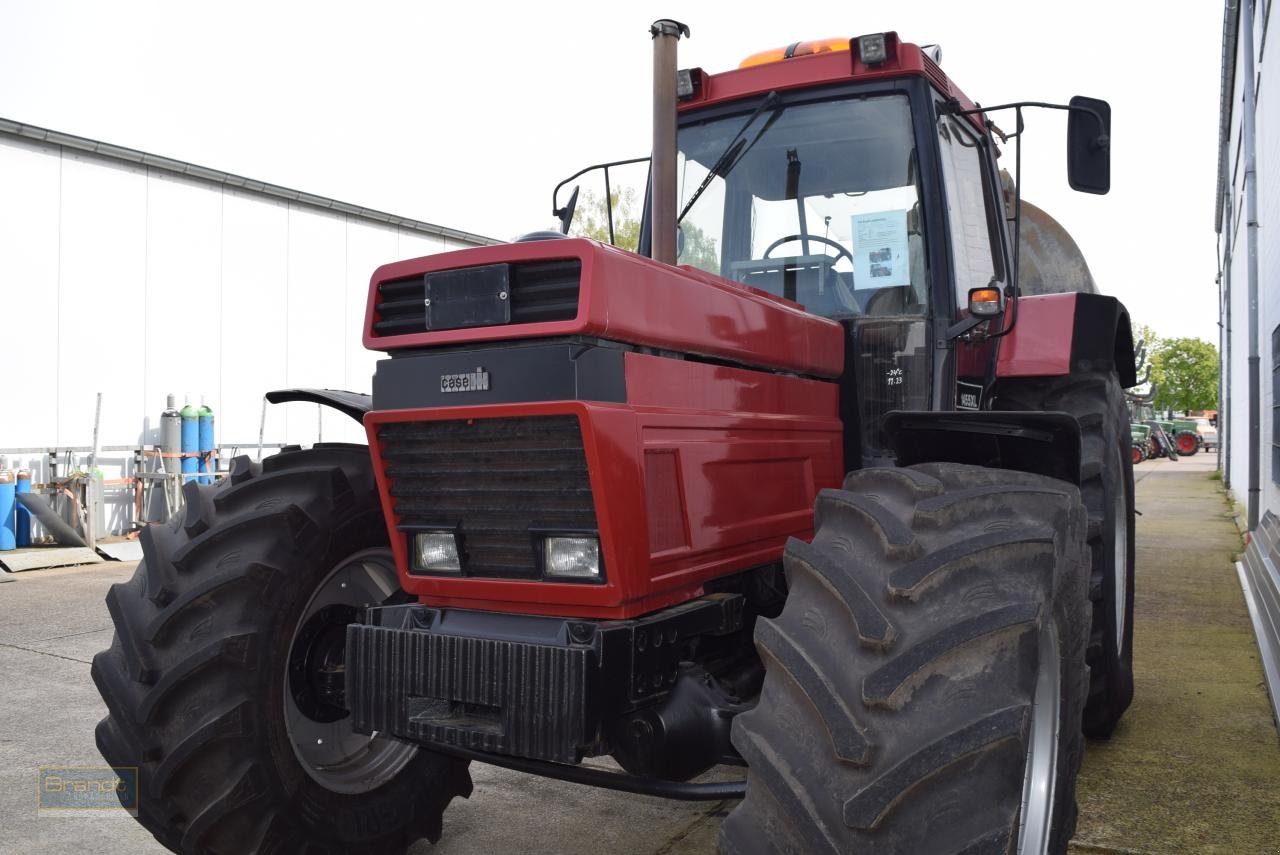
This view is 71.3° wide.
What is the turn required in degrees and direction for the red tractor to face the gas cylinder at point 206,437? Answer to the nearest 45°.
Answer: approximately 90° to its right

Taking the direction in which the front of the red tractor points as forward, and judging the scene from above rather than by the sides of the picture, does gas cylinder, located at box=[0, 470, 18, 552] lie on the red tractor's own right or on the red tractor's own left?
on the red tractor's own right

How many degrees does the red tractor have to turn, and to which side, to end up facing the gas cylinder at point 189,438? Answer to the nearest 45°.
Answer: approximately 90° to its right

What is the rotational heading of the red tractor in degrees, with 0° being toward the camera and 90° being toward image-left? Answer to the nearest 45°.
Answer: approximately 45°

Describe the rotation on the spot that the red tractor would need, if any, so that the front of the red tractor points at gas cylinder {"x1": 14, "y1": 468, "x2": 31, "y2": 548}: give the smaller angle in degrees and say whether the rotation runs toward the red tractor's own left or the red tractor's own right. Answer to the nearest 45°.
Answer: approximately 90° to the red tractor's own right
